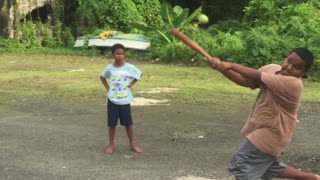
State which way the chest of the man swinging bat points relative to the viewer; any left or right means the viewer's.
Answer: facing the viewer and to the left of the viewer

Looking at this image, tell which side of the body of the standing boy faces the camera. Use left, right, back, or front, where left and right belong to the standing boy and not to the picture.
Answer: front

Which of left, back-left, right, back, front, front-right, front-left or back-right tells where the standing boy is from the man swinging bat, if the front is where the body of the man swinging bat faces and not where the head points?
right

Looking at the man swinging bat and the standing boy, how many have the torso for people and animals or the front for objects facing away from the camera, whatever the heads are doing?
0

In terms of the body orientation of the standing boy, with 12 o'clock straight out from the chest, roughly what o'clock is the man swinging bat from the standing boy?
The man swinging bat is roughly at 11 o'clock from the standing boy.
